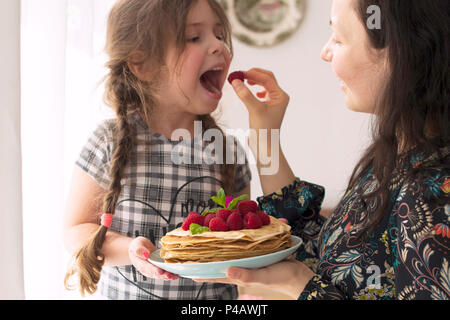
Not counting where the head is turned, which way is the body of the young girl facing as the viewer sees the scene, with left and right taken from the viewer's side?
facing the viewer and to the right of the viewer

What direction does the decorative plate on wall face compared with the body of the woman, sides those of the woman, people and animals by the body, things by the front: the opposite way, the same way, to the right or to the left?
to the left

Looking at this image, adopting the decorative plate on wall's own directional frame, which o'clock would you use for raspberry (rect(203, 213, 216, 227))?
The raspberry is roughly at 12 o'clock from the decorative plate on wall.

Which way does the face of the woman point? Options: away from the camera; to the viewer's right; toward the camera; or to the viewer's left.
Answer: to the viewer's left

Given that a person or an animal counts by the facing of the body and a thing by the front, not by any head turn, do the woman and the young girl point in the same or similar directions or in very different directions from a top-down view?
very different directions

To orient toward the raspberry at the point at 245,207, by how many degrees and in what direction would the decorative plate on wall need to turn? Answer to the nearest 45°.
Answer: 0° — it already faces it

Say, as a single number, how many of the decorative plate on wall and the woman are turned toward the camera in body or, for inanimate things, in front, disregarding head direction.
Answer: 1

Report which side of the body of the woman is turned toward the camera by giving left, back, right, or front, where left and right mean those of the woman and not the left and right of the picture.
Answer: left

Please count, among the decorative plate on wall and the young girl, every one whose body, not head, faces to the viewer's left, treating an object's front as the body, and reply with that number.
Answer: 0
